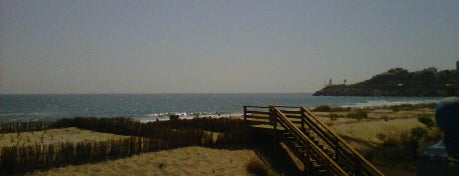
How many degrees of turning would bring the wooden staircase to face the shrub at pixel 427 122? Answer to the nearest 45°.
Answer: approximately 90° to its left

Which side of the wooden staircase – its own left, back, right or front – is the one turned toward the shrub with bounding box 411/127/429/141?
left

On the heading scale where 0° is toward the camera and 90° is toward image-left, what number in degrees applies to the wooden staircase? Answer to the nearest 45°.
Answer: approximately 315°
